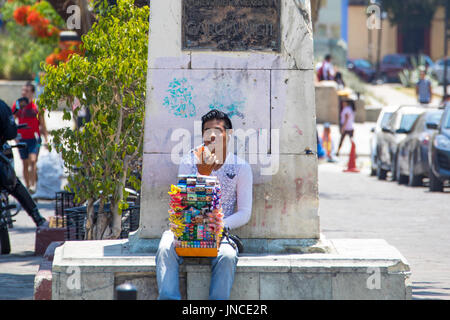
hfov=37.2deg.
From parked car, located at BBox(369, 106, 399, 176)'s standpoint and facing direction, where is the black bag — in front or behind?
in front

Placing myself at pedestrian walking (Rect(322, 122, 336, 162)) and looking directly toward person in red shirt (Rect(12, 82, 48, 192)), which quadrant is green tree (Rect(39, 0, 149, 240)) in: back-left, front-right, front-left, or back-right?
front-left

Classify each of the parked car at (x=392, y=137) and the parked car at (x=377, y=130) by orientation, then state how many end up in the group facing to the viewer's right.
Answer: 0

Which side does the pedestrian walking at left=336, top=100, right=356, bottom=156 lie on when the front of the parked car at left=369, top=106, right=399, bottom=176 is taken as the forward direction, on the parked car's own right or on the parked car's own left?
on the parked car's own right

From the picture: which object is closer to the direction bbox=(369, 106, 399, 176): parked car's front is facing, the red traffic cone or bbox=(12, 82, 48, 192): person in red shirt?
the person in red shirt

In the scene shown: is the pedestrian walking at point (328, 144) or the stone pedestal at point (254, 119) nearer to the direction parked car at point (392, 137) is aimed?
the stone pedestal

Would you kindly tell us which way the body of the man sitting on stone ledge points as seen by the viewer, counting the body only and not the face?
toward the camera

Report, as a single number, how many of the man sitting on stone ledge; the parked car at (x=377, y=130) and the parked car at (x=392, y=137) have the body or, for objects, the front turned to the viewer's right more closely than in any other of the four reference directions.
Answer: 0

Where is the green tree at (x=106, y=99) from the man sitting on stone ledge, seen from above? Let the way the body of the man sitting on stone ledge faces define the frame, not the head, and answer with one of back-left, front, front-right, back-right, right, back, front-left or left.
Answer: back-right

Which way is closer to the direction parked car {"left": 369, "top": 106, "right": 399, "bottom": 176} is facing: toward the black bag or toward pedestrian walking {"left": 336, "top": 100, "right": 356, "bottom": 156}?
the black bag

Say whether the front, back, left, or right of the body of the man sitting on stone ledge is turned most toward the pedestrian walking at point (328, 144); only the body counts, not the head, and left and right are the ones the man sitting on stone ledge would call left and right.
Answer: back
